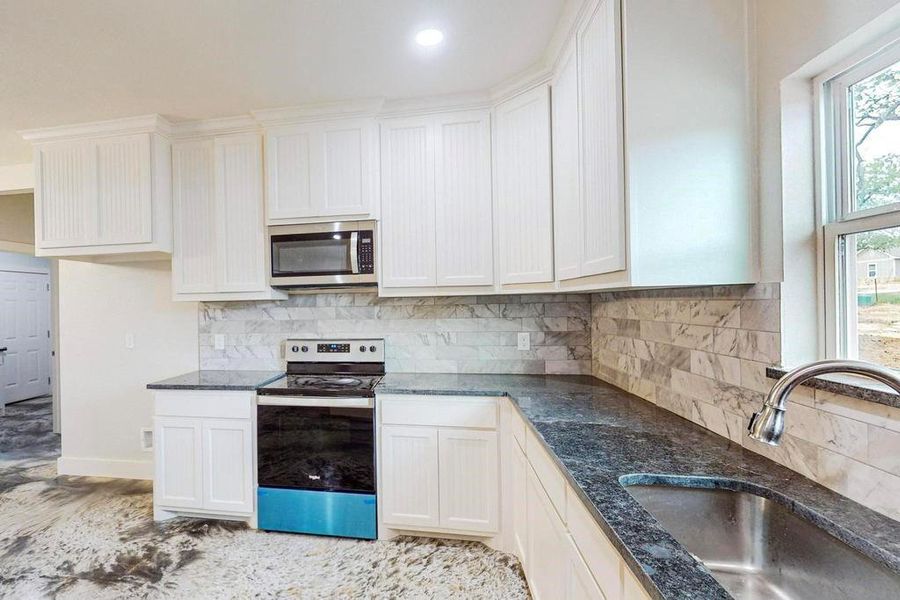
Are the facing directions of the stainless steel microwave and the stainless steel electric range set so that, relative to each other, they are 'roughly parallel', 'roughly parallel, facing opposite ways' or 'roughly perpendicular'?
roughly parallel

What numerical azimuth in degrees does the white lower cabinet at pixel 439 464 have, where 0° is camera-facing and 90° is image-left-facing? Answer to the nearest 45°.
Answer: approximately 0°

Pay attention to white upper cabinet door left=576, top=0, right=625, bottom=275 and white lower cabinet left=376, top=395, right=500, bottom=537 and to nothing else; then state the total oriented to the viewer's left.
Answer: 1

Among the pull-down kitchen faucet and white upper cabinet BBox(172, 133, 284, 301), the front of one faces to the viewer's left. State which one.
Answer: the pull-down kitchen faucet

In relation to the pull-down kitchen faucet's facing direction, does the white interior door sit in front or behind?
in front

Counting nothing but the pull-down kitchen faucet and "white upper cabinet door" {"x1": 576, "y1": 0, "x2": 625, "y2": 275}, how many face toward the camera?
0

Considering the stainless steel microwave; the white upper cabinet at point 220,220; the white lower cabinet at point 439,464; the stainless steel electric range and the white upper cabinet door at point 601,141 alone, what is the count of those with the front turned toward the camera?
4

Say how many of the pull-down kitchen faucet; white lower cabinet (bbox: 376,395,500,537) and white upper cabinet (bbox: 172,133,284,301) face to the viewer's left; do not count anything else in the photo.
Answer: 1

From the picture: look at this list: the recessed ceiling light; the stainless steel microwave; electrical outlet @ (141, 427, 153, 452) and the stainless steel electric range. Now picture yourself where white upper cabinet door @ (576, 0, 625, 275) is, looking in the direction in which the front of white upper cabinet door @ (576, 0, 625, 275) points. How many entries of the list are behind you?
0

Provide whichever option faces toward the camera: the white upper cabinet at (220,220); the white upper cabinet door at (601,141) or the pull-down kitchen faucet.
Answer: the white upper cabinet at (220,220)

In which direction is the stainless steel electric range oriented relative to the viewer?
toward the camera

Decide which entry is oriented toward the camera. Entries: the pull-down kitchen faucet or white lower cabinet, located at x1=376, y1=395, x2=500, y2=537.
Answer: the white lower cabinet

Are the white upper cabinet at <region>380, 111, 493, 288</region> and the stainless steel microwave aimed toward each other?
no

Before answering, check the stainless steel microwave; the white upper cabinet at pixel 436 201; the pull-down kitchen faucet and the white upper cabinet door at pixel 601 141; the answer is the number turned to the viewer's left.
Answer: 2

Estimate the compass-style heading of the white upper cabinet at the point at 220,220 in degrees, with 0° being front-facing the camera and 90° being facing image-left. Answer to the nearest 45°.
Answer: approximately 0°

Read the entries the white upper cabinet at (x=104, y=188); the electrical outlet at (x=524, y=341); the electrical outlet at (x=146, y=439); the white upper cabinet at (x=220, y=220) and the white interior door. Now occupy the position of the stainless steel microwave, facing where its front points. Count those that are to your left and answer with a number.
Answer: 1

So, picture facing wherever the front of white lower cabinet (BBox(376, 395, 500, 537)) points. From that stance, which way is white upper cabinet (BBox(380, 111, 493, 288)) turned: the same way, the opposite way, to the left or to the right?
the same way

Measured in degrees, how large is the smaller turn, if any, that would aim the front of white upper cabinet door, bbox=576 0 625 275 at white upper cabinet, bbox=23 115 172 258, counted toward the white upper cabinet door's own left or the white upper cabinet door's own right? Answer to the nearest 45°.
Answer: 0° — it already faces it

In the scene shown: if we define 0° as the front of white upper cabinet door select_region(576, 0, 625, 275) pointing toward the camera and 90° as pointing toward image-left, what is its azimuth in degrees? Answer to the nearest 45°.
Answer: approximately 90°

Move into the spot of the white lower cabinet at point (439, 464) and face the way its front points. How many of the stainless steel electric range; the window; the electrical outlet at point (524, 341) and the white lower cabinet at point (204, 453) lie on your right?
2
